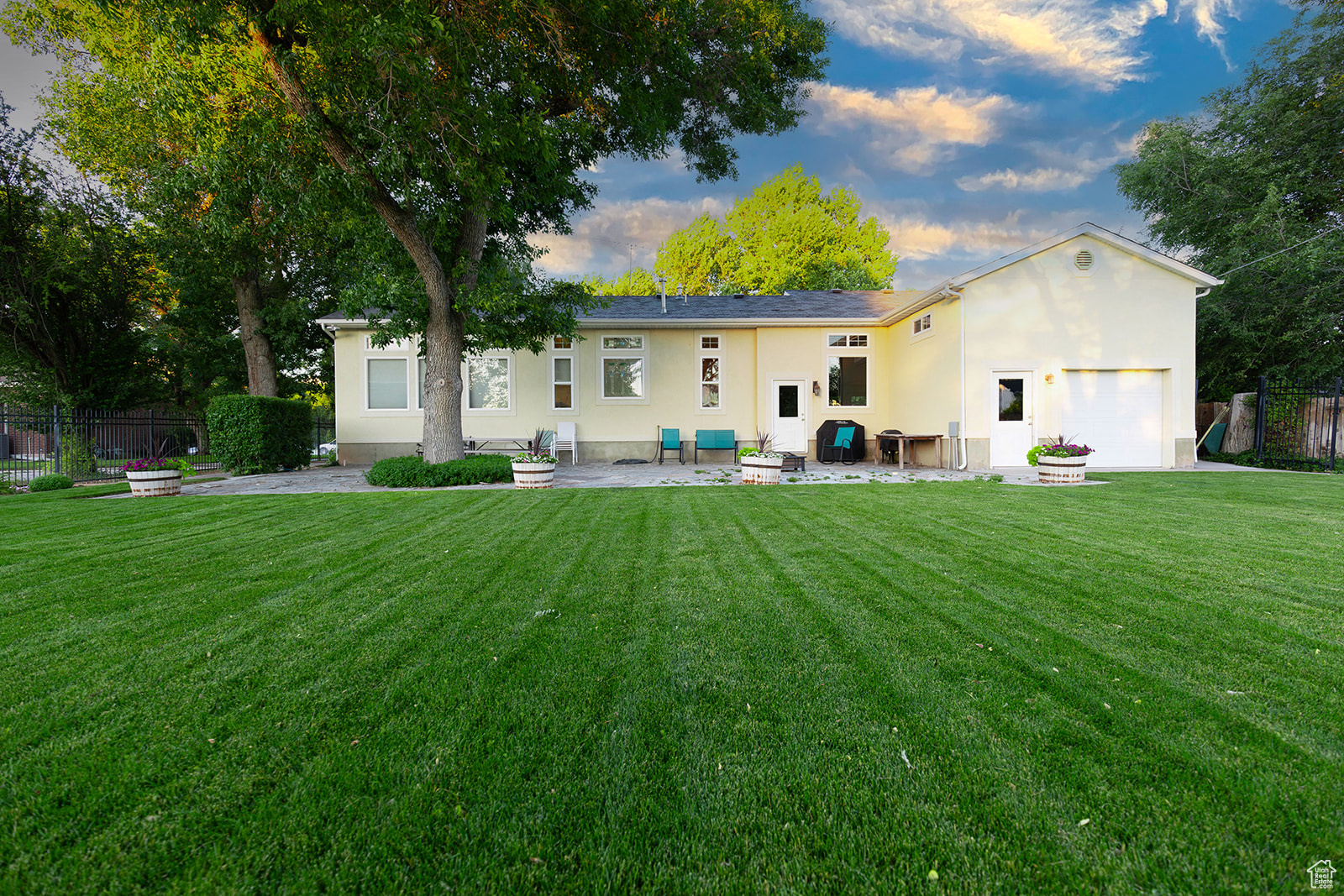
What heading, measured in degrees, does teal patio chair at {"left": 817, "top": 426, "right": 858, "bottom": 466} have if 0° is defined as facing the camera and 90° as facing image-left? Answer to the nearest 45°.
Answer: approximately 45°

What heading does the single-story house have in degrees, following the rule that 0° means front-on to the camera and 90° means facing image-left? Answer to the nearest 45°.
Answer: approximately 0°

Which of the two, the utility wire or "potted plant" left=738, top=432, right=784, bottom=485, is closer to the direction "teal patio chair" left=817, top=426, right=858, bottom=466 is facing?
the potted plant

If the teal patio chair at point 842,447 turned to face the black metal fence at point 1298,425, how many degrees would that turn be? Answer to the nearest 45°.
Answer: approximately 135° to its left

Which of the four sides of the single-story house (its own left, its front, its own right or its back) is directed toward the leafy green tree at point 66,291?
right

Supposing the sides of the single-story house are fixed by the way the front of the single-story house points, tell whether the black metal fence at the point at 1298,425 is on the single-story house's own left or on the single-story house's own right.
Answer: on the single-story house's own left

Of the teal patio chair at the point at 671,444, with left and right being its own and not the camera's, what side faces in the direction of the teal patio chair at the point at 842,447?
left

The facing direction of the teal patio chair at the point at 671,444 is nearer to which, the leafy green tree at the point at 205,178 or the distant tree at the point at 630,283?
the leafy green tree

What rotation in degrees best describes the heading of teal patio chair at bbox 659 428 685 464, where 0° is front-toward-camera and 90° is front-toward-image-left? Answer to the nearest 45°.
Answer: approximately 0°

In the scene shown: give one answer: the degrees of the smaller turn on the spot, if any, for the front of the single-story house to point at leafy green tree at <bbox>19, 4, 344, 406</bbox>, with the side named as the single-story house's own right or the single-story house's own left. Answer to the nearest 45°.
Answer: approximately 90° to the single-story house's own right
